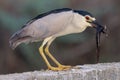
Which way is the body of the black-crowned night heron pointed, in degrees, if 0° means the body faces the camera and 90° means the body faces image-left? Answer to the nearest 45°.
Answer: approximately 270°
